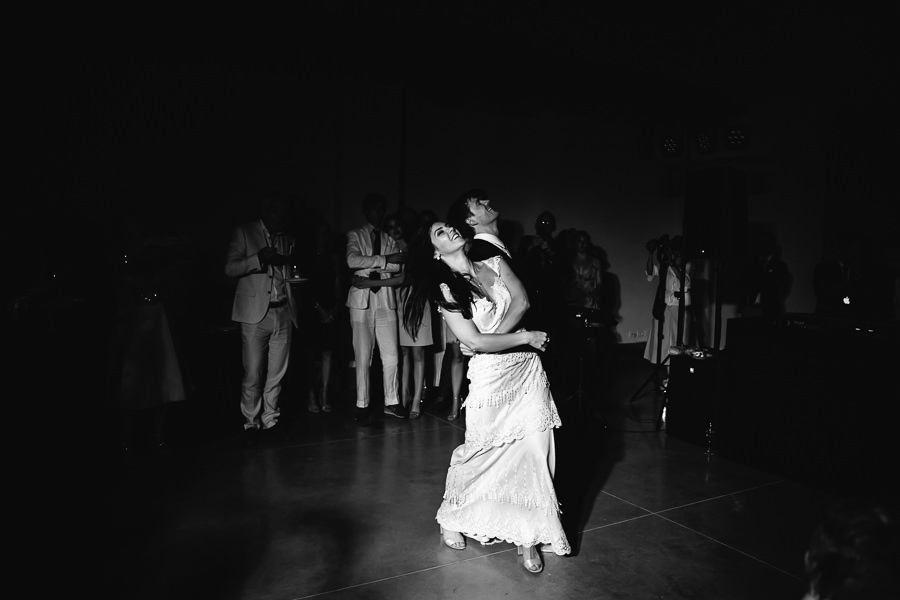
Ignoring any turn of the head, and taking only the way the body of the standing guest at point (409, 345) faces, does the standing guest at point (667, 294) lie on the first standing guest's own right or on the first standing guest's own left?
on the first standing guest's own left

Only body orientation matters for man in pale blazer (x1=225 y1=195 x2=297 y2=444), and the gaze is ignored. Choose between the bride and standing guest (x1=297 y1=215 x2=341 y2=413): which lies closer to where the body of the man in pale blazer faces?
the bride

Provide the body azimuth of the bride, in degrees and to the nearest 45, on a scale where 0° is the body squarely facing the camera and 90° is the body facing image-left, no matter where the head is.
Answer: approximately 315°

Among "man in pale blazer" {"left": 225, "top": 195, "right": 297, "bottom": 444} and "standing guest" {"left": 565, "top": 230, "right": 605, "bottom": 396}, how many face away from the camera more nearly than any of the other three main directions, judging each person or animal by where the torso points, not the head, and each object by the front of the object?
0

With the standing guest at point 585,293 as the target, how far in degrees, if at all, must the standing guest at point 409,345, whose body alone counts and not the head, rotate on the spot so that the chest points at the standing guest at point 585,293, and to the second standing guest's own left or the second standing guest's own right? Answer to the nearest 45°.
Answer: approximately 90° to the second standing guest's own left

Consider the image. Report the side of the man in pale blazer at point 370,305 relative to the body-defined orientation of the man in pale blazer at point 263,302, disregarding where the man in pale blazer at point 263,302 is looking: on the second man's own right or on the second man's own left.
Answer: on the second man's own left

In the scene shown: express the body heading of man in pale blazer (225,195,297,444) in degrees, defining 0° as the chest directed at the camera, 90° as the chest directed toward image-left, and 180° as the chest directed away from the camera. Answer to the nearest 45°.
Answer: approximately 315°

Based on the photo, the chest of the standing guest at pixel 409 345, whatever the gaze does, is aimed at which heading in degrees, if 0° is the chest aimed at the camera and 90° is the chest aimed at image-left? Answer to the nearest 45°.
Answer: approximately 315°

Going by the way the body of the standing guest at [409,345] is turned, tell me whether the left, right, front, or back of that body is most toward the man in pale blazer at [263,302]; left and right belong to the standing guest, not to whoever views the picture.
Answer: right

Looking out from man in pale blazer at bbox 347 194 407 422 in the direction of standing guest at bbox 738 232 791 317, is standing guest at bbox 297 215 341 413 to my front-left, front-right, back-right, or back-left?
back-left

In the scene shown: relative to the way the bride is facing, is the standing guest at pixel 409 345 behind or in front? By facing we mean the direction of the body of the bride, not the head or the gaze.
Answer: behind

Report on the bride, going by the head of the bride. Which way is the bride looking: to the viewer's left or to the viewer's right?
to the viewer's right
